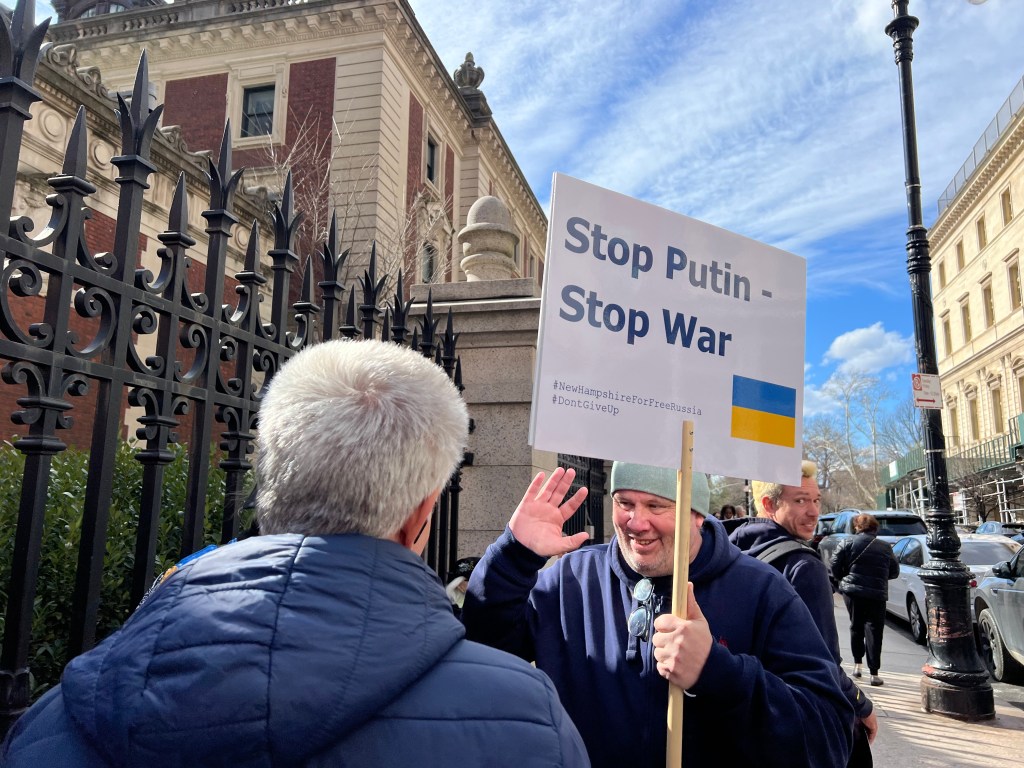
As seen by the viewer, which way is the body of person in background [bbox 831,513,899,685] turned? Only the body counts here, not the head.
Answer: away from the camera

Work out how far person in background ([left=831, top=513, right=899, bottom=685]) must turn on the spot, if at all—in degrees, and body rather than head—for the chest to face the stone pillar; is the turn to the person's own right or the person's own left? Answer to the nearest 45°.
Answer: approximately 135° to the person's own left

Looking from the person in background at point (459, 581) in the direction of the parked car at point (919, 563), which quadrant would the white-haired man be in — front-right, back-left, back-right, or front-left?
back-right

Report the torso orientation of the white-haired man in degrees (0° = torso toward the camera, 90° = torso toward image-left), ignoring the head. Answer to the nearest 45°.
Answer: approximately 225°

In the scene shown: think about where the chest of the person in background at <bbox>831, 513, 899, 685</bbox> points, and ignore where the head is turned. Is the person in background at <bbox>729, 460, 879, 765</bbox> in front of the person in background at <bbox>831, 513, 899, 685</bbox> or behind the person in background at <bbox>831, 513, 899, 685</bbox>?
behind

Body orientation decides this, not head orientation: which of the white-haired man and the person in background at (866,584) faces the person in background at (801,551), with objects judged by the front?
the white-haired man

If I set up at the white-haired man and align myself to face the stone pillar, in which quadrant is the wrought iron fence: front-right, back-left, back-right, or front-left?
front-left

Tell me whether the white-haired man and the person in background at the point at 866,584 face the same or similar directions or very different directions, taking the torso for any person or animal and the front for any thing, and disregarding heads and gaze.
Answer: same or similar directions

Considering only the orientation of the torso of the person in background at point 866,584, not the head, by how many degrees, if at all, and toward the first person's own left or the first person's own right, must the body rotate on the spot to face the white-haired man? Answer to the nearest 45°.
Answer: approximately 180°

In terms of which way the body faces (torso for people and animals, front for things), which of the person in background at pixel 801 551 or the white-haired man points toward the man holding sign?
the white-haired man

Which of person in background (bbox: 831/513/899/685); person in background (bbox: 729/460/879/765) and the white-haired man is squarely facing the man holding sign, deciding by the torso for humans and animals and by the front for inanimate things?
the white-haired man

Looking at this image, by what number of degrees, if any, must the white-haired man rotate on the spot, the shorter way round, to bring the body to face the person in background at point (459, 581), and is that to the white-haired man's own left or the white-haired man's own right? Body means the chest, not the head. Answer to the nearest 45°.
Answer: approximately 45° to the white-haired man's own left
